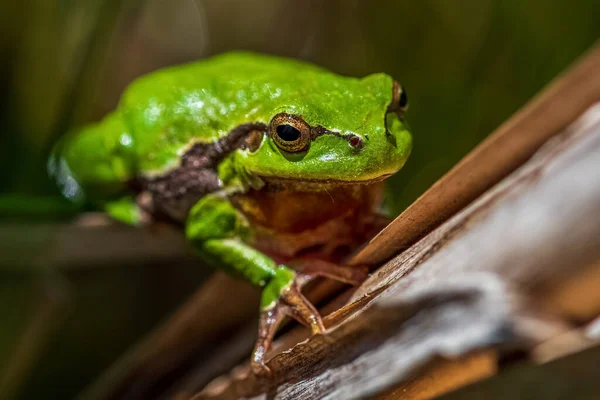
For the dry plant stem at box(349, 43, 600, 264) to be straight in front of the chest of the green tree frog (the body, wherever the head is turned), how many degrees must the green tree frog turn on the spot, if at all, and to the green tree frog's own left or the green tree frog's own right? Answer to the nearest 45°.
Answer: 0° — it already faces it

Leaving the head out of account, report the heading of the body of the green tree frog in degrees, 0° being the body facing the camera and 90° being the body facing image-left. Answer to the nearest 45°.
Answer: approximately 315°
